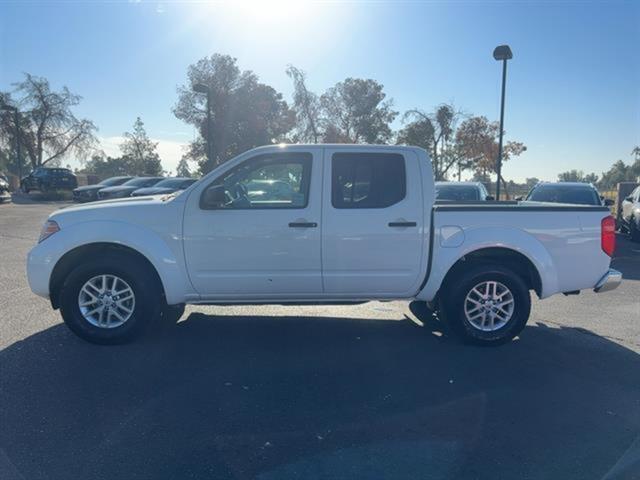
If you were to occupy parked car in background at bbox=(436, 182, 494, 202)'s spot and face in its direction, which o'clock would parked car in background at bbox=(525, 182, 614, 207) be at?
parked car in background at bbox=(525, 182, 614, 207) is roughly at 8 o'clock from parked car in background at bbox=(436, 182, 494, 202).

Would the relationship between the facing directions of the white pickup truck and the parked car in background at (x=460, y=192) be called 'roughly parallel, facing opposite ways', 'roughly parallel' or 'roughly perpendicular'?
roughly perpendicular

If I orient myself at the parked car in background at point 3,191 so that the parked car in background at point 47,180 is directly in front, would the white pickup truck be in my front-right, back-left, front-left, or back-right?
back-right

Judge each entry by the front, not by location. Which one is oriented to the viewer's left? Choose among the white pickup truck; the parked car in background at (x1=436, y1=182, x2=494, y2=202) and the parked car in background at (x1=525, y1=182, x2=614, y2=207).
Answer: the white pickup truck

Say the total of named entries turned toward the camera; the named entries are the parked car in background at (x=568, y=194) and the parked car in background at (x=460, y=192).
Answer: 2

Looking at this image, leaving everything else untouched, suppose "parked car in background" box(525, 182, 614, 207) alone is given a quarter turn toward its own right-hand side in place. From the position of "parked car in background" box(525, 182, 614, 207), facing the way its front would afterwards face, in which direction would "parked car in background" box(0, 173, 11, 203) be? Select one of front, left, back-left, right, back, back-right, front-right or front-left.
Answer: front

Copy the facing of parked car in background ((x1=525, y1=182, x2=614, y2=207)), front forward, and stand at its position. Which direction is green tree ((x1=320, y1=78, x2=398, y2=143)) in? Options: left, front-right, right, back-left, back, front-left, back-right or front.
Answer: back-right

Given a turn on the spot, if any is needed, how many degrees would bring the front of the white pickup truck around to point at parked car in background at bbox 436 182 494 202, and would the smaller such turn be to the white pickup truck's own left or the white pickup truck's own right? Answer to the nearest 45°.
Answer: approximately 135° to the white pickup truck's own right

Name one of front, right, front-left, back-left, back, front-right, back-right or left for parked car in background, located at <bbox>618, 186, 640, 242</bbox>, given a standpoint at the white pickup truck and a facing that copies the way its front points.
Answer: back-right

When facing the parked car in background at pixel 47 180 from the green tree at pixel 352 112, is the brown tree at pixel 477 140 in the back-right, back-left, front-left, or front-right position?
back-left

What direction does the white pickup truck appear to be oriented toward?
to the viewer's left

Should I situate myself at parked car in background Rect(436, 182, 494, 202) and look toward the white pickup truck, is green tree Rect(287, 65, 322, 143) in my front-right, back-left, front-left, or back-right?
back-right

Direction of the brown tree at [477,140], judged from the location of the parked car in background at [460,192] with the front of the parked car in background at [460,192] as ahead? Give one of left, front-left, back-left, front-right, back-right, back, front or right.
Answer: back

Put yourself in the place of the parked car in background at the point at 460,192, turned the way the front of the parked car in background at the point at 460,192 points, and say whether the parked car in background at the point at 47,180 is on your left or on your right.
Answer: on your right

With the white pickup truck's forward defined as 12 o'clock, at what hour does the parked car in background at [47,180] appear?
The parked car in background is roughly at 2 o'clock from the white pickup truck.

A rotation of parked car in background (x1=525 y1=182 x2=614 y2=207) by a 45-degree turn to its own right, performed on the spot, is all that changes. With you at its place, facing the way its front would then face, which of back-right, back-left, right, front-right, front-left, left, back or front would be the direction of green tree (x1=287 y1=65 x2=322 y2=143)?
right
